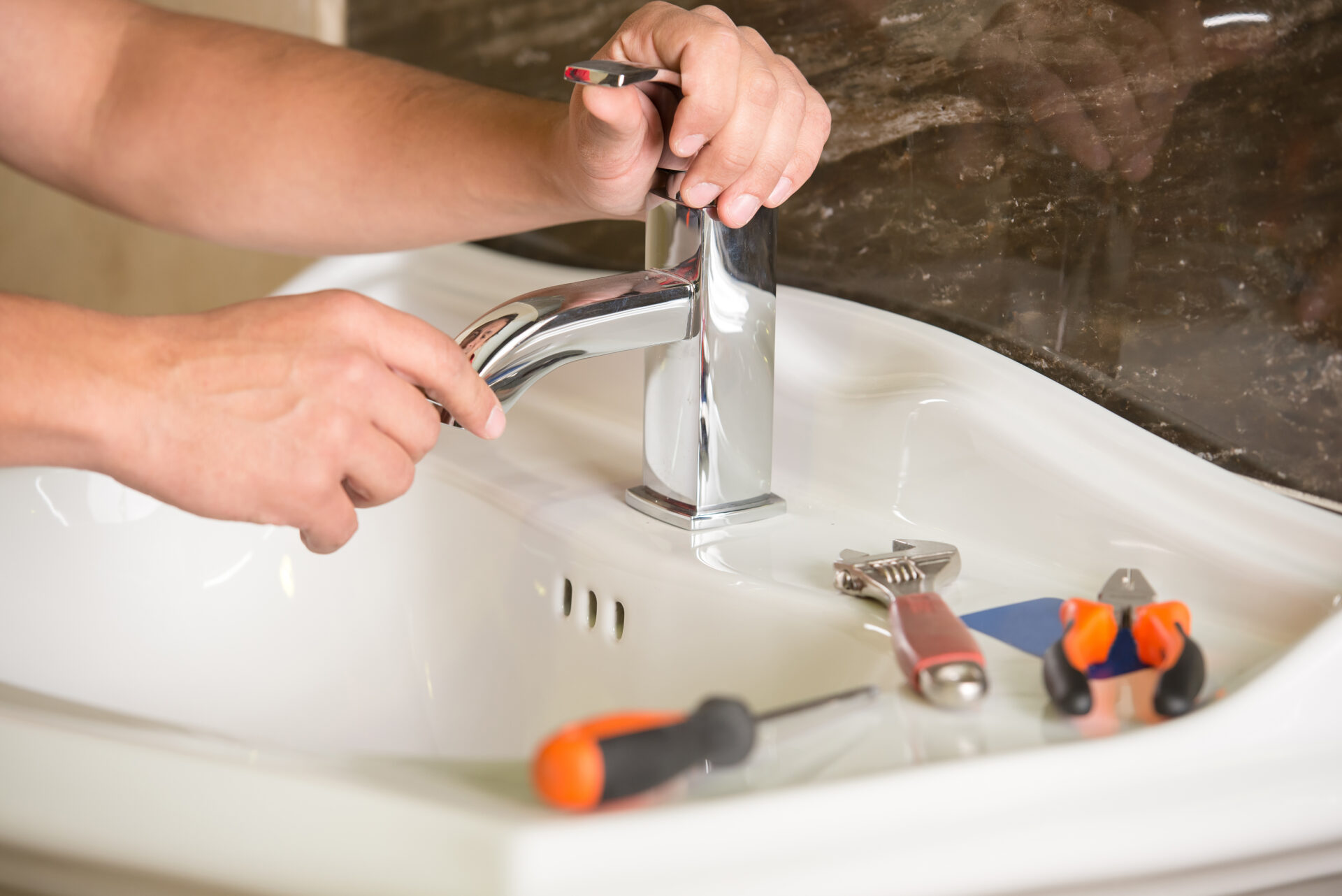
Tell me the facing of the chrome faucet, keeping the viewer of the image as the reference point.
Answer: facing the viewer and to the left of the viewer
